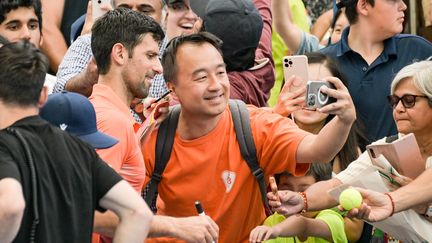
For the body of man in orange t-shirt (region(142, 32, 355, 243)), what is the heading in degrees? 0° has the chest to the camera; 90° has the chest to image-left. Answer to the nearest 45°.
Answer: approximately 0°
